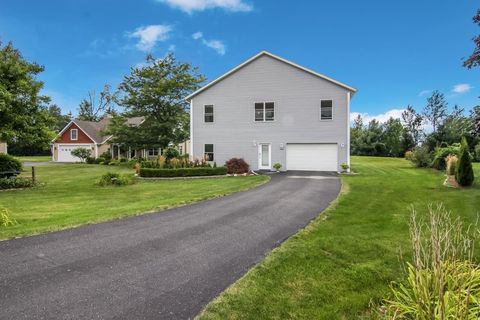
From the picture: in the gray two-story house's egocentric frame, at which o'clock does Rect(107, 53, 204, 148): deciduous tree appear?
The deciduous tree is roughly at 4 o'clock from the gray two-story house.

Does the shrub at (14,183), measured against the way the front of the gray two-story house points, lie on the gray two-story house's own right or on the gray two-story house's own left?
on the gray two-story house's own right

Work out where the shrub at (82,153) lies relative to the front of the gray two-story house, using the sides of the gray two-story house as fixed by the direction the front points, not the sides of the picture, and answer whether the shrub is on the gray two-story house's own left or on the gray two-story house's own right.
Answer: on the gray two-story house's own right

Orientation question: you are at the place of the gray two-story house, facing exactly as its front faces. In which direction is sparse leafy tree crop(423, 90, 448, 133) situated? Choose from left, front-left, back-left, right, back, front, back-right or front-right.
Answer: back-left

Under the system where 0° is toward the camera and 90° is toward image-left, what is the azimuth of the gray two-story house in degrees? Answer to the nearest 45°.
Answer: approximately 0°

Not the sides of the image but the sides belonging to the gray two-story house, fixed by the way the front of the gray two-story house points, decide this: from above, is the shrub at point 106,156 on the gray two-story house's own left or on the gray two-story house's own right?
on the gray two-story house's own right

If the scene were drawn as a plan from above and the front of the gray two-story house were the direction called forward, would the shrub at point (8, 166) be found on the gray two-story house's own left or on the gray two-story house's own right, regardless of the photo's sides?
on the gray two-story house's own right

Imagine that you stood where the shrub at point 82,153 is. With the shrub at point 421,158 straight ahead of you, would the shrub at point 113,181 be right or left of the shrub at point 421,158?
right

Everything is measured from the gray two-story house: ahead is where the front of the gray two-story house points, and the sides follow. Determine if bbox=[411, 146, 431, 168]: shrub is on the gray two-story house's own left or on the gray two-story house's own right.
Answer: on the gray two-story house's own left
